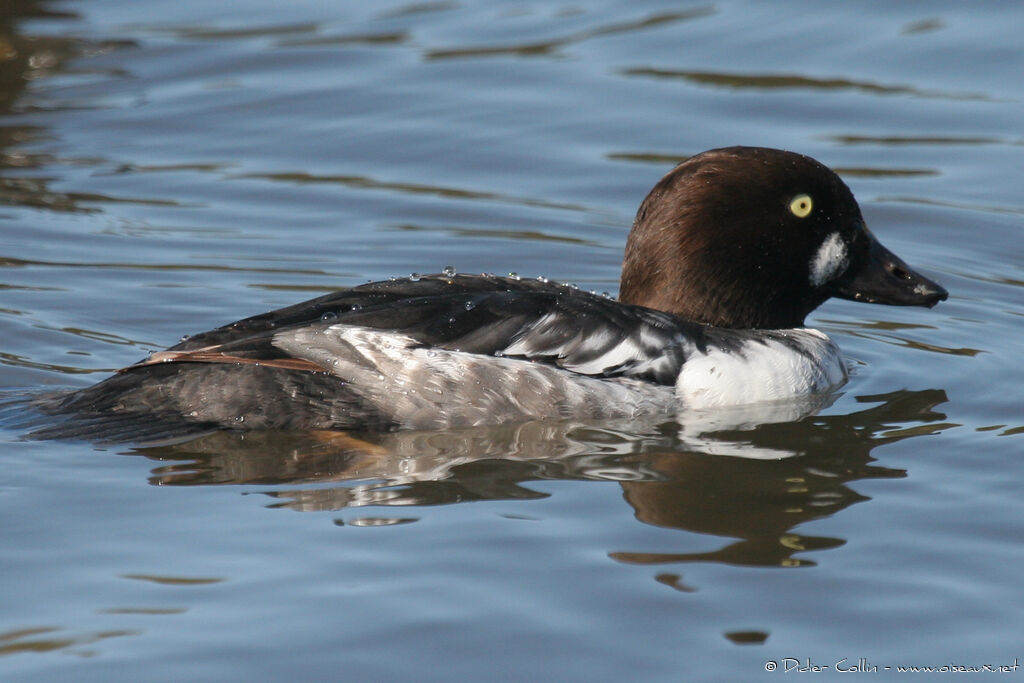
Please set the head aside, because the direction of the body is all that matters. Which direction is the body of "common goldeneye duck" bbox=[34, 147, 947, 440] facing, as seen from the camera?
to the viewer's right
